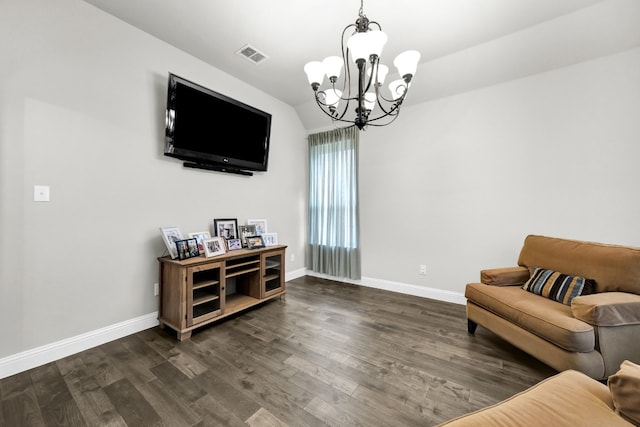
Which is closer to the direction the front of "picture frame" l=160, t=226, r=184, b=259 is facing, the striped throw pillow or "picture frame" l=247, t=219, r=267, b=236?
the striped throw pillow

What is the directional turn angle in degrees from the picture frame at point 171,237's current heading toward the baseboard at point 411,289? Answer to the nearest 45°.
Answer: approximately 45° to its left

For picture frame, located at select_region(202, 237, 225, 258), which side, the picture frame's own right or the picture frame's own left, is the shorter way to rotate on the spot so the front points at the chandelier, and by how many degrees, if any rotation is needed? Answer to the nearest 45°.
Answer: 0° — it already faces it

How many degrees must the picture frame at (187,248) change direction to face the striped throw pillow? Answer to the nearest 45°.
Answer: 0° — it already faces it

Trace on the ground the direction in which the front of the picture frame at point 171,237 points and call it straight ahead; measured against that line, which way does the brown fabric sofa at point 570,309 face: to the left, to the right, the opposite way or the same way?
the opposite way

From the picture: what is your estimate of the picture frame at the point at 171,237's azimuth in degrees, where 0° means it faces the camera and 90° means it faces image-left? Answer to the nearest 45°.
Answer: approximately 315°
